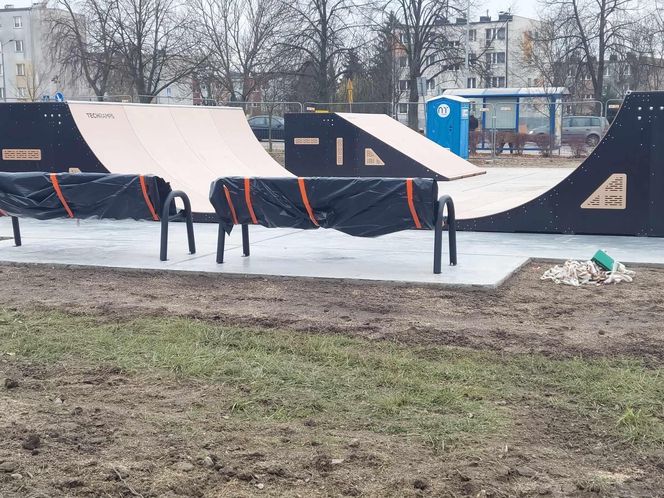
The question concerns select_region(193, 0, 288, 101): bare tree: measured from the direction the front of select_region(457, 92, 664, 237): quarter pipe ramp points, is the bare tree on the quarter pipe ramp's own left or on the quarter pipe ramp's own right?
on the quarter pipe ramp's own right

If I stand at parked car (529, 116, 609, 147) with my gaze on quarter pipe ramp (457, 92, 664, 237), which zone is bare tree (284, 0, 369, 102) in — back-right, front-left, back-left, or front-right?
back-right

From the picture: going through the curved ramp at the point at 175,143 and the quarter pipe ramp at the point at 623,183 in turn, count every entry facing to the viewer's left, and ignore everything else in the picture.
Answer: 1

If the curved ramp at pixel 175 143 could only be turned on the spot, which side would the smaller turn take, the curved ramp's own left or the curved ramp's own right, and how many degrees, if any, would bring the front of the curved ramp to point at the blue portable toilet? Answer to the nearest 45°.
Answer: approximately 90° to the curved ramp's own left

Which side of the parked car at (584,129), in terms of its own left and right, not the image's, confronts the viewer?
left

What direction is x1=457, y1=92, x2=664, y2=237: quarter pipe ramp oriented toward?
to the viewer's left

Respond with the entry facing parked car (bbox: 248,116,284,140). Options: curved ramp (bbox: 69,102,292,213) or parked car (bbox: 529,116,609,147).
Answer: parked car (bbox: 529,116,609,147)

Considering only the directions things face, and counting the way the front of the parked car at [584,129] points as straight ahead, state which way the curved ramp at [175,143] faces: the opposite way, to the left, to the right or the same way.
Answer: the opposite way

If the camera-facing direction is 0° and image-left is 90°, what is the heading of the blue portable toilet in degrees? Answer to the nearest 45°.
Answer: approximately 45°

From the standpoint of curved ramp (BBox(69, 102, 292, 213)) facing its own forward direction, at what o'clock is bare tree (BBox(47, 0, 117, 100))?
The bare tree is roughly at 7 o'clock from the curved ramp.

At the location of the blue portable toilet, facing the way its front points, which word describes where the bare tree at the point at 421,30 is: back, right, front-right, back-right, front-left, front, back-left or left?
back-right

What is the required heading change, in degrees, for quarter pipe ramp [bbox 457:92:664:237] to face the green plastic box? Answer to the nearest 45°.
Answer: approximately 90° to its left

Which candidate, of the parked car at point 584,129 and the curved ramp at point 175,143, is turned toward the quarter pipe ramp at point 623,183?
the curved ramp

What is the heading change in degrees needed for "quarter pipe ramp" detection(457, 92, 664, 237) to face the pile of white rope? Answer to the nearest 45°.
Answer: approximately 90° to its left

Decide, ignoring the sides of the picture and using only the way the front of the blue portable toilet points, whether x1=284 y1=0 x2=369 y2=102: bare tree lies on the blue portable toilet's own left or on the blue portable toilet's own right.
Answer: on the blue portable toilet's own right
